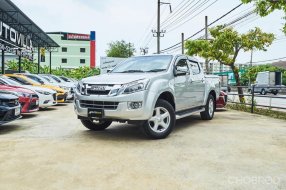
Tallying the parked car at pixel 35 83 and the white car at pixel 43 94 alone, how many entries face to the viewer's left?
0

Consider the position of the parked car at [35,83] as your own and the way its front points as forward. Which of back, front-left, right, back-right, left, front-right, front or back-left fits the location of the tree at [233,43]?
front-left

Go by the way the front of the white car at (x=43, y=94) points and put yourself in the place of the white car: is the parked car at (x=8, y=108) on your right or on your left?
on your right

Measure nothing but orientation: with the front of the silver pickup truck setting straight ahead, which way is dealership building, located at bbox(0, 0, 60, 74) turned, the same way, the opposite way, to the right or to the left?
to the left

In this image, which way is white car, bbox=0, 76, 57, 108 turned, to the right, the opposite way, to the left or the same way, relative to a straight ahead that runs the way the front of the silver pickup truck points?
to the left

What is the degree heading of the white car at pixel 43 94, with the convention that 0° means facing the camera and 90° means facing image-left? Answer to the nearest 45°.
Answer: approximately 315°

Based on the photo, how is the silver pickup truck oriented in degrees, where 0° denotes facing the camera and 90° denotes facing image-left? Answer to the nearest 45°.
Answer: approximately 45°
